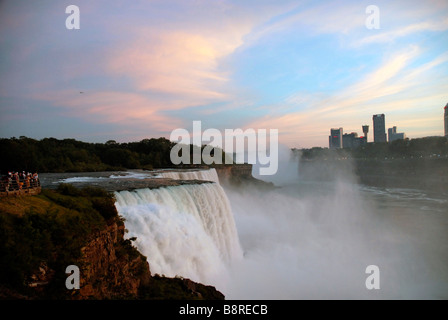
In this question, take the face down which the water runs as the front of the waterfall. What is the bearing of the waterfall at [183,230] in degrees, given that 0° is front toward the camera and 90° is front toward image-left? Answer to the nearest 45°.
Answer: approximately 315°

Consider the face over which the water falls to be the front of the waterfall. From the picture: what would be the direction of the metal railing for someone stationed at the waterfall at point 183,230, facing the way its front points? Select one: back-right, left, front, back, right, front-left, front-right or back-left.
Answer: right
